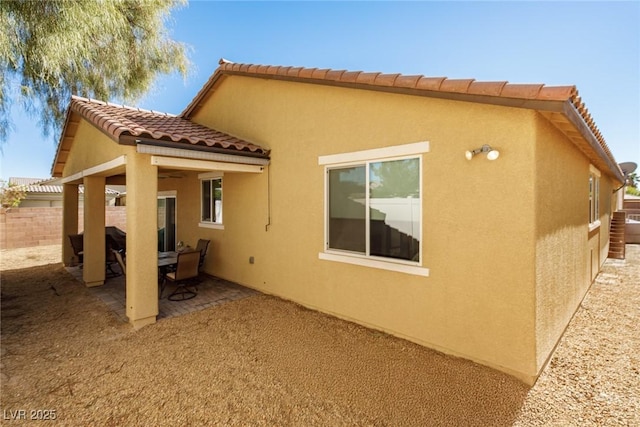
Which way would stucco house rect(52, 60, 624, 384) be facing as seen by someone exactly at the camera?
facing away from the viewer and to the right of the viewer

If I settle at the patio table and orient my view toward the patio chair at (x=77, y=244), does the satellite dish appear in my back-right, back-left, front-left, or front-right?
back-right

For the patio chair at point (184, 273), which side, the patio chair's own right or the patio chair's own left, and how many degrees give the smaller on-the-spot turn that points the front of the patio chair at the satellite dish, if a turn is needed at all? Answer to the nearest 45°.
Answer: approximately 135° to the patio chair's own right

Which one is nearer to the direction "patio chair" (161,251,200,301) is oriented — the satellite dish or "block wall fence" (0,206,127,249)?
the block wall fence

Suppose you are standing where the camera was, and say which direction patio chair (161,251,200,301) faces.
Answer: facing away from the viewer and to the left of the viewer

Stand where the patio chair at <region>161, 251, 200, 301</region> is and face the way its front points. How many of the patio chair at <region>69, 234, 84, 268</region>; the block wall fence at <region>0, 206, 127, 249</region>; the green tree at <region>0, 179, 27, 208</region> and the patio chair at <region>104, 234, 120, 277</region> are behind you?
0

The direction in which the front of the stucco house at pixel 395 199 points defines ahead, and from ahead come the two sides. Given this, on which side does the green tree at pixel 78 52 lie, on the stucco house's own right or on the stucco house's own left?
on the stucco house's own left
